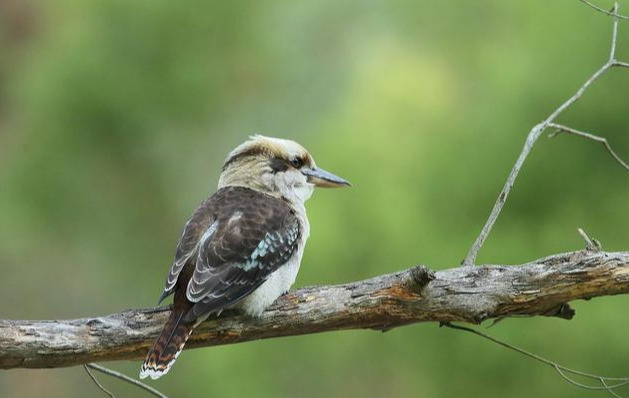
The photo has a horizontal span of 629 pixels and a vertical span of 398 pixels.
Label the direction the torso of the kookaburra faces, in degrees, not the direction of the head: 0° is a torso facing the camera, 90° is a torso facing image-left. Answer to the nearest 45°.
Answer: approximately 225°
